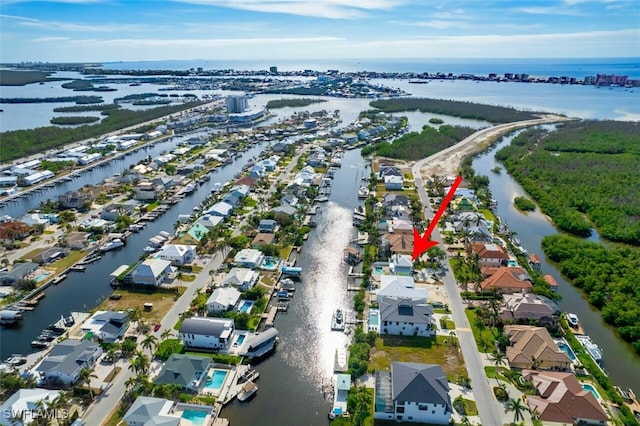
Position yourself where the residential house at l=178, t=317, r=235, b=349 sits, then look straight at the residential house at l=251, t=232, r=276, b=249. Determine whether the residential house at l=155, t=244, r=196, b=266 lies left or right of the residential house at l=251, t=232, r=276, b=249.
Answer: left

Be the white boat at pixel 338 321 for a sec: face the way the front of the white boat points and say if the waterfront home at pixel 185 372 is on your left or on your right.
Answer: on your left

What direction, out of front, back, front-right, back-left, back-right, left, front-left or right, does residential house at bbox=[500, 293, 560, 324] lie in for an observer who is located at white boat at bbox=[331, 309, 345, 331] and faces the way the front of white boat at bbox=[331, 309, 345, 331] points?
right

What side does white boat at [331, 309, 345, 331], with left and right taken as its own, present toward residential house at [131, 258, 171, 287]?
left

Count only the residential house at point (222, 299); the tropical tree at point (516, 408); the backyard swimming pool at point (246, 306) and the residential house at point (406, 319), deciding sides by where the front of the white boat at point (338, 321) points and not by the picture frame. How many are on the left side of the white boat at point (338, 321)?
2

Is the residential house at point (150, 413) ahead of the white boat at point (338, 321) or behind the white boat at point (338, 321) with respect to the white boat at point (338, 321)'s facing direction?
behind

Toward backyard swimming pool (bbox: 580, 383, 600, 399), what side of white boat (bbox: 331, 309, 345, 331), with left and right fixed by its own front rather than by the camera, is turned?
right

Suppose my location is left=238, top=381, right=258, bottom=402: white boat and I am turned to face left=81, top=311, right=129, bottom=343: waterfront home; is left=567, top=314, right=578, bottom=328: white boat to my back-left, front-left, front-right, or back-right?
back-right

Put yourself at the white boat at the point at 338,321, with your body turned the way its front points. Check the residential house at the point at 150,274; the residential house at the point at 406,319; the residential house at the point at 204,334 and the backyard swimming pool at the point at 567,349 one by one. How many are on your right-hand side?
2

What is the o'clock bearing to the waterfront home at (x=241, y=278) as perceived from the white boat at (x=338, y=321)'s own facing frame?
The waterfront home is roughly at 10 o'clock from the white boat.

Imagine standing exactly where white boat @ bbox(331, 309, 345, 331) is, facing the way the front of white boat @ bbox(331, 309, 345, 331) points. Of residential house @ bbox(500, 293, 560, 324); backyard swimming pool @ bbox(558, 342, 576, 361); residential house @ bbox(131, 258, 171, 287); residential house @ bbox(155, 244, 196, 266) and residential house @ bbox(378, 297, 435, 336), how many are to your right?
3

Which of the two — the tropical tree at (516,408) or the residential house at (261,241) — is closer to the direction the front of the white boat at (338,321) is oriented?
the residential house

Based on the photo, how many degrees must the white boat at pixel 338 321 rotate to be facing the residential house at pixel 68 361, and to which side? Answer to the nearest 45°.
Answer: approximately 90° to its left

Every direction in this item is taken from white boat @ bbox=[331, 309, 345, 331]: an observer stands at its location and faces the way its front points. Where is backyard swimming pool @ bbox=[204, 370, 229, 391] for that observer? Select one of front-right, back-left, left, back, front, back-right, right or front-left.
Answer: back-left

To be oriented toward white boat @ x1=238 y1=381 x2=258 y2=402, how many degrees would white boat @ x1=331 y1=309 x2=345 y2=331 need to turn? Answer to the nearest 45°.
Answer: approximately 135° to its left

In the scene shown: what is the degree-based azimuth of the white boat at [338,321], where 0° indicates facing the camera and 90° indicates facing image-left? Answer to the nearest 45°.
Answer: approximately 180°

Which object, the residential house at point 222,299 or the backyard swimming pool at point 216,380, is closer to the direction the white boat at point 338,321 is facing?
the residential house

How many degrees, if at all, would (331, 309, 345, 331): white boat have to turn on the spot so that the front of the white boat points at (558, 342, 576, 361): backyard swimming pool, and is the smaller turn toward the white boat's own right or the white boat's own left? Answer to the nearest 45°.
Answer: approximately 90° to the white boat's own right
